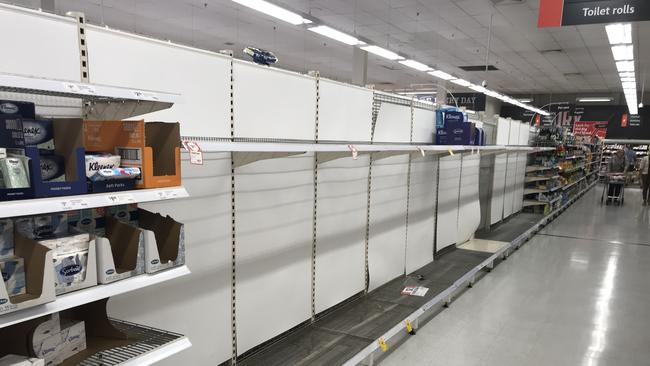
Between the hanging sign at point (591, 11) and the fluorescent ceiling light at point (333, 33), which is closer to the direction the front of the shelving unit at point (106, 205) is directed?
the hanging sign

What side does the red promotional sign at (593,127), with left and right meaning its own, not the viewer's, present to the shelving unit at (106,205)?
front

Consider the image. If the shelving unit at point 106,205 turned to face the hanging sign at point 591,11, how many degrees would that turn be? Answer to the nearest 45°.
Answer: approximately 45° to its left

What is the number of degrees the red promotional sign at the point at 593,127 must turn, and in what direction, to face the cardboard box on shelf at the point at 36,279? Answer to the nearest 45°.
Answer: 0° — it already faces it

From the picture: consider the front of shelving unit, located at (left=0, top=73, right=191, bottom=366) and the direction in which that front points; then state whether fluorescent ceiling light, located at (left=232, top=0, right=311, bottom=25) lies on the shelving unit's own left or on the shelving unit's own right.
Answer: on the shelving unit's own left

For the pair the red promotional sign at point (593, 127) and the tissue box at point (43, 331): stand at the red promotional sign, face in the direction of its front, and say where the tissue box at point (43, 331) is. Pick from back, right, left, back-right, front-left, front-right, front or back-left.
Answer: front

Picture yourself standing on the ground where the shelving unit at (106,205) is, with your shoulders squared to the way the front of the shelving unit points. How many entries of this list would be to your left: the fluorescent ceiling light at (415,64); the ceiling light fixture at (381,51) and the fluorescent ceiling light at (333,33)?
3

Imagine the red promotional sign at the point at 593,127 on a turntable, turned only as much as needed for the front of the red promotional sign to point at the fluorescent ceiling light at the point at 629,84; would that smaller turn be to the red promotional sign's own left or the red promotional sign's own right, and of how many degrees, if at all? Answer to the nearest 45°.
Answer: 0° — it already faces it

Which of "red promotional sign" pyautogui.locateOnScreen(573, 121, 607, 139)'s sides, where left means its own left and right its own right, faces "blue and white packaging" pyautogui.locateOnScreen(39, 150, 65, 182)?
front

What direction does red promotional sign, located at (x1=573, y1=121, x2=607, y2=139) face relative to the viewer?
toward the camera

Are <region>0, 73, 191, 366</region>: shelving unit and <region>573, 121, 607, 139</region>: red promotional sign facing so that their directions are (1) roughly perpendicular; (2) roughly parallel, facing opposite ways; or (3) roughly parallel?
roughly perpendicular

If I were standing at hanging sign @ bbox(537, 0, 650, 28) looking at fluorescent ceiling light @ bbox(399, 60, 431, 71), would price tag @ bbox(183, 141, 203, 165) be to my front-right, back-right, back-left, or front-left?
back-left

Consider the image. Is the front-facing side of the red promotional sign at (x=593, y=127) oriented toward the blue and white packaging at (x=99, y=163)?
yes

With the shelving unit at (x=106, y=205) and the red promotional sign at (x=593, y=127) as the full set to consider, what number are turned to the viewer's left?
0

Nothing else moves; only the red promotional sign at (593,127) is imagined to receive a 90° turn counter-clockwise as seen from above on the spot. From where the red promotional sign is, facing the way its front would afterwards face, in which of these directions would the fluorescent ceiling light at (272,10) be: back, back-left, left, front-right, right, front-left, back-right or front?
right

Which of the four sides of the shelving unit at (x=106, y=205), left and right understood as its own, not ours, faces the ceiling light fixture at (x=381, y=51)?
left

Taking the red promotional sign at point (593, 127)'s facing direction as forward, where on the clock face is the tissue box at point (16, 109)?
The tissue box is roughly at 12 o'clock from the red promotional sign.
